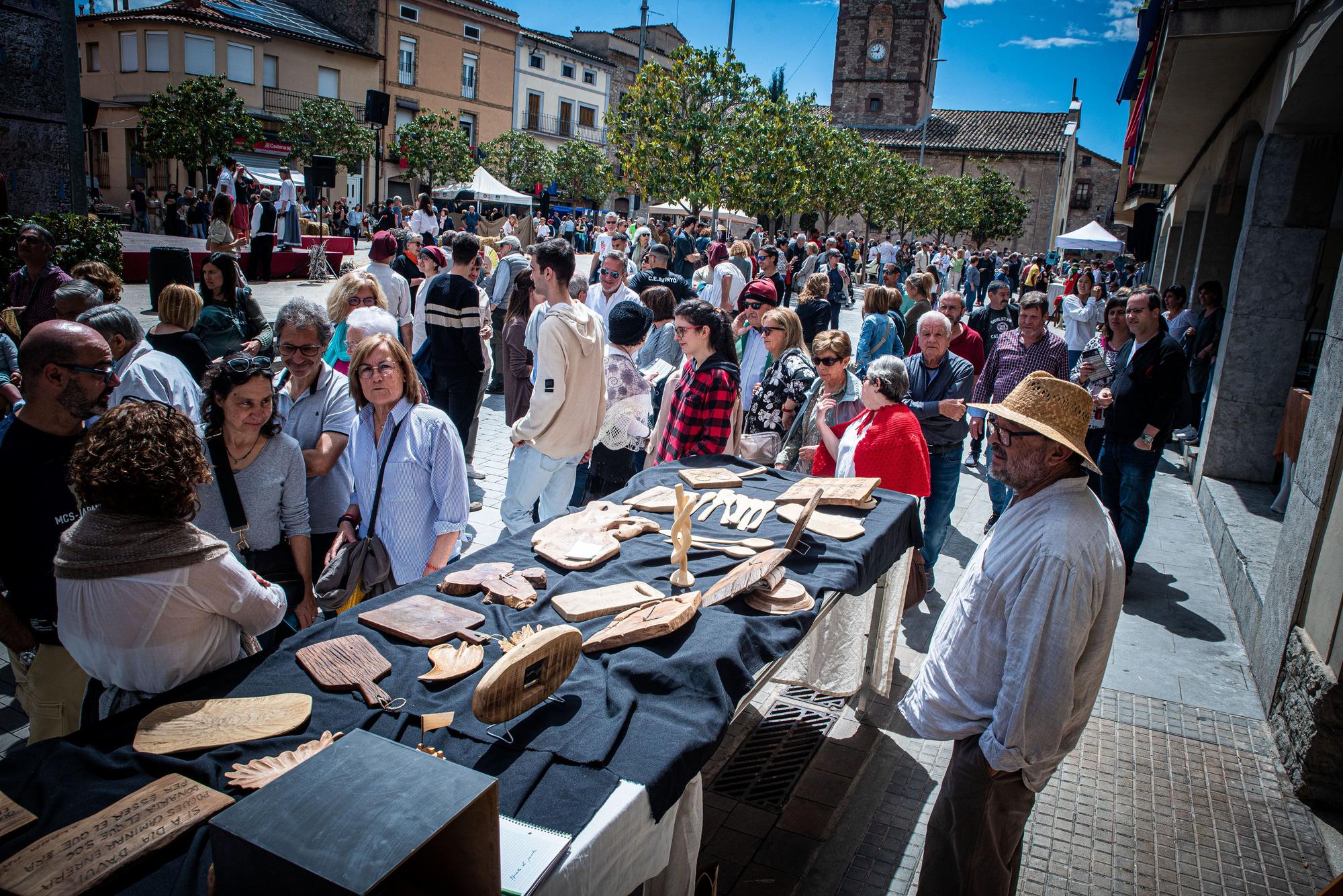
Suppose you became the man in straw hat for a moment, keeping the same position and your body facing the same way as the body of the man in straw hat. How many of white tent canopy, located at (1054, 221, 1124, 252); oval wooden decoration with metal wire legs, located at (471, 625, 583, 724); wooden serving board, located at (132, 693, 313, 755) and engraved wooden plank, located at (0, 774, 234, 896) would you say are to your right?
1

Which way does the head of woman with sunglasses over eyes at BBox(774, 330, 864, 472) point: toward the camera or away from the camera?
toward the camera

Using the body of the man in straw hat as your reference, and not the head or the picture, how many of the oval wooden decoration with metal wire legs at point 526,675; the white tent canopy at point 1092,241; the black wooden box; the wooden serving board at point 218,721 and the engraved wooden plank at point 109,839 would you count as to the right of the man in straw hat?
1

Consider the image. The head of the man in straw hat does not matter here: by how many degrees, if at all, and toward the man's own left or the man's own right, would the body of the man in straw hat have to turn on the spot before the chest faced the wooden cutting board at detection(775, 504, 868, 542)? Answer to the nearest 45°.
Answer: approximately 45° to the man's own right

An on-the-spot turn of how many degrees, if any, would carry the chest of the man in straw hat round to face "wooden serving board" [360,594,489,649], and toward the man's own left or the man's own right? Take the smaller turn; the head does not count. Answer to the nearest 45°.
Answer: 0° — they already face it

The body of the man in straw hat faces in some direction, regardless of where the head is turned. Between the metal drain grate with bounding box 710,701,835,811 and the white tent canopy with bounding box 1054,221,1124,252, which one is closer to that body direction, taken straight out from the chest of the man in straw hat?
the metal drain grate

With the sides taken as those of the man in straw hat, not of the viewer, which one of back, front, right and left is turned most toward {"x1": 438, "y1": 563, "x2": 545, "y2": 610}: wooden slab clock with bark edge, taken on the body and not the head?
front

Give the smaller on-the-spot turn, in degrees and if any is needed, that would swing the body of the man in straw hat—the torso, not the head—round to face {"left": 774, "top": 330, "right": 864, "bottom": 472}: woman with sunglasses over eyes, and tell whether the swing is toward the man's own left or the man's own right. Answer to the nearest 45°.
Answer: approximately 45° to the man's own right

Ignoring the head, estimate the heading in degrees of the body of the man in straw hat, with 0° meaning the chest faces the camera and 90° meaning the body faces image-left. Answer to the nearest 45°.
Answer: approximately 90°

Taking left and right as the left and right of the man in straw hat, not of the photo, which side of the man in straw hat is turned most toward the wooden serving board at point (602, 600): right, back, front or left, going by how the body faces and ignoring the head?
front

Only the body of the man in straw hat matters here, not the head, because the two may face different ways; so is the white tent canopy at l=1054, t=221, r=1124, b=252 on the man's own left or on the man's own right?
on the man's own right

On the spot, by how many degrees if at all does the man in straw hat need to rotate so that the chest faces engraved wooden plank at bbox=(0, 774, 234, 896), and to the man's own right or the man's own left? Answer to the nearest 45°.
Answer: approximately 45° to the man's own left

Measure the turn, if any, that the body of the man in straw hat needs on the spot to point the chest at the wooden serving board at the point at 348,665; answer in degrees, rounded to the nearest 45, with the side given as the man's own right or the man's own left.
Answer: approximately 45° to the man's own left

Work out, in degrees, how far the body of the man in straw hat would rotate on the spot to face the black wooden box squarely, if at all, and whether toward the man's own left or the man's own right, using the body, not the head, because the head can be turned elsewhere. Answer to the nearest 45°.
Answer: approximately 45° to the man's own left

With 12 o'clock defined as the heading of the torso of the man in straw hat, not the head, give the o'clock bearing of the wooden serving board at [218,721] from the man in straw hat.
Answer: The wooden serving board is roughly at 11 o'clock from the man in straw hat.
